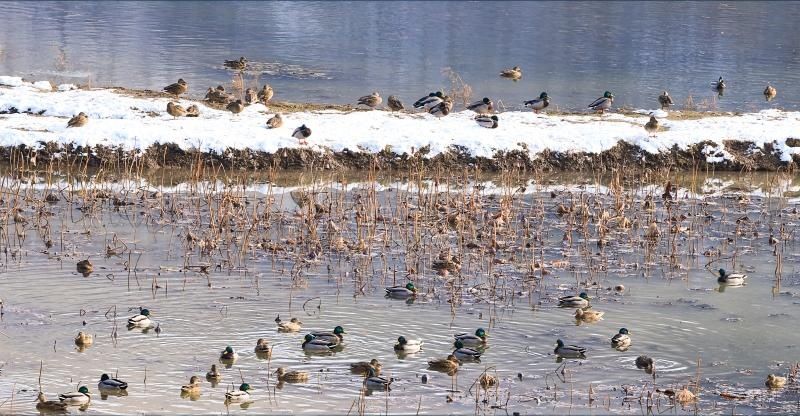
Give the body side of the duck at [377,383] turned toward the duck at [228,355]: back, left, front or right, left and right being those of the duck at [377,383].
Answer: front

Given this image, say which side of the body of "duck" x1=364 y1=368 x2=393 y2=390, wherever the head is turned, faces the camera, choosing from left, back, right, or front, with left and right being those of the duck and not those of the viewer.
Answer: left

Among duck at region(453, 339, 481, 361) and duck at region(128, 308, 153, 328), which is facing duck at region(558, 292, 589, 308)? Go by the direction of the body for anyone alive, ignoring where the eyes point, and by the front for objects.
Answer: duck at region(128, 308, 153, 328)

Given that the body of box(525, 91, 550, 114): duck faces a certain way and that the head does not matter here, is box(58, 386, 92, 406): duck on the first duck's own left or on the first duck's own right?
on the first duck's own right

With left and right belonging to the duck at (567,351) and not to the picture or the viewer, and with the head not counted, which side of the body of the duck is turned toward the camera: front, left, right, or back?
left

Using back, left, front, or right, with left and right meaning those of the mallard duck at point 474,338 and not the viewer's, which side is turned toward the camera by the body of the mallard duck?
right

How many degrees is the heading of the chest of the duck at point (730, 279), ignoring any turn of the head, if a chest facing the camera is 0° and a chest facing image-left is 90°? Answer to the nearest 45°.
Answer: approximately 90°

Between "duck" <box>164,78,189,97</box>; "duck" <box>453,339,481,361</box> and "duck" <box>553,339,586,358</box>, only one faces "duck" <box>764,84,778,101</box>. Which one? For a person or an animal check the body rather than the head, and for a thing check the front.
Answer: "duck" <box>164,78,189,97</box>

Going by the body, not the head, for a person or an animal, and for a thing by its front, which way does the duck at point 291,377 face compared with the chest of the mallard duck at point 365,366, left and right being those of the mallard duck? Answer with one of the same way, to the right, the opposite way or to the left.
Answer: the opposite way

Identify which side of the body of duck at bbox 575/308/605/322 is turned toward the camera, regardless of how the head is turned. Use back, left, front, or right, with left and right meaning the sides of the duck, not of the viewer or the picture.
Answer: left
